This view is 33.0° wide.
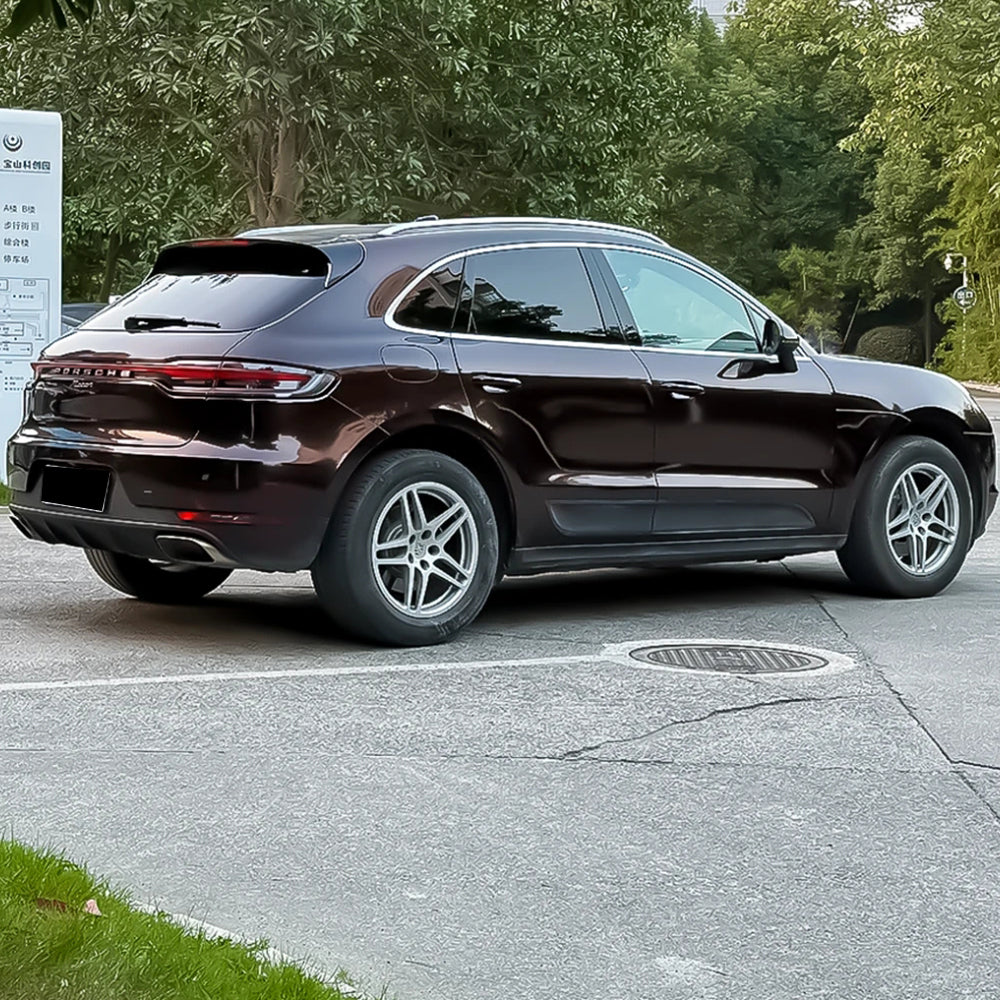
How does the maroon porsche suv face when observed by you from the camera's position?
facing away from the viewer and to the right of the viewer

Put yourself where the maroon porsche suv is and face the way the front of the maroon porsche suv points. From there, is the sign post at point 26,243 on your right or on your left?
on your left
